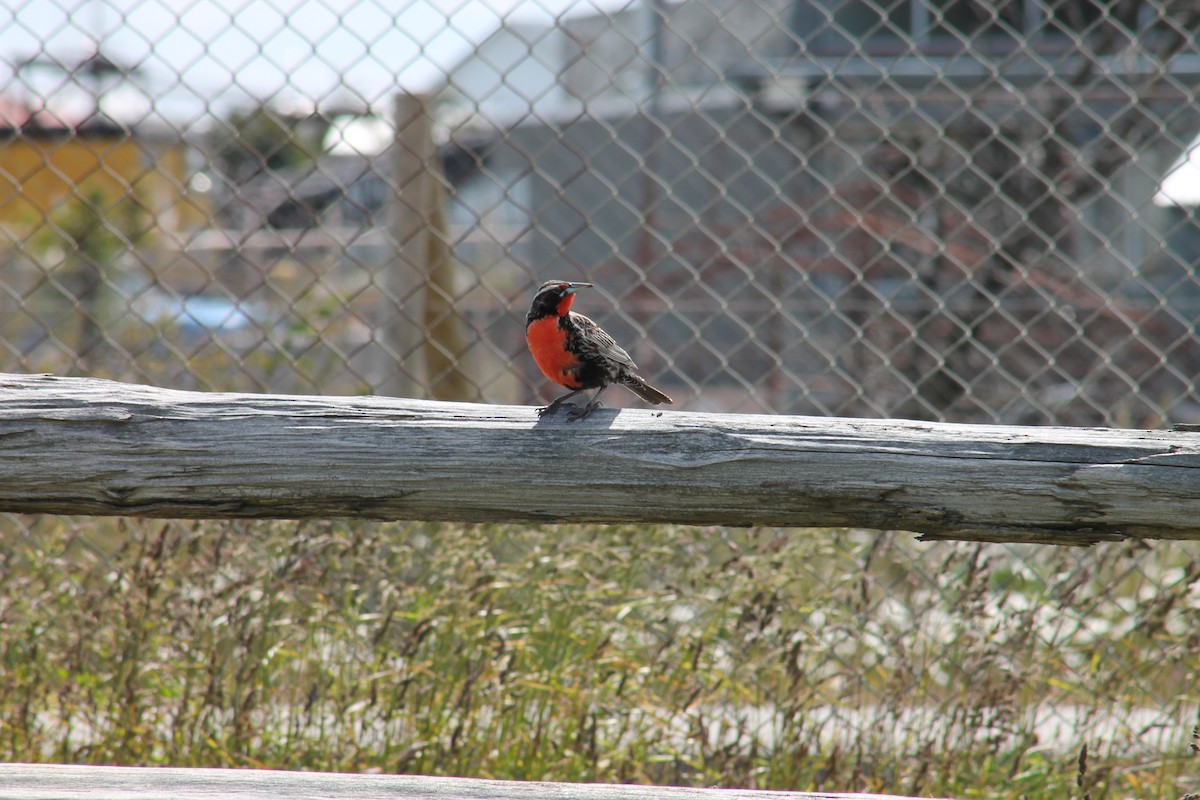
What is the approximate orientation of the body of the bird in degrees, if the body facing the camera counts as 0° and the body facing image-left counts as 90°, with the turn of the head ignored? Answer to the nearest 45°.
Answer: approximately 45°

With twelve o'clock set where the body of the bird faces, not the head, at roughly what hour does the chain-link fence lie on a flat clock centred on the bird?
The chain-link fence is roughly at 5 o'clock from the bird.

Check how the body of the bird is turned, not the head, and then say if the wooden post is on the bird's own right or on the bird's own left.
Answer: on the bird's own right
